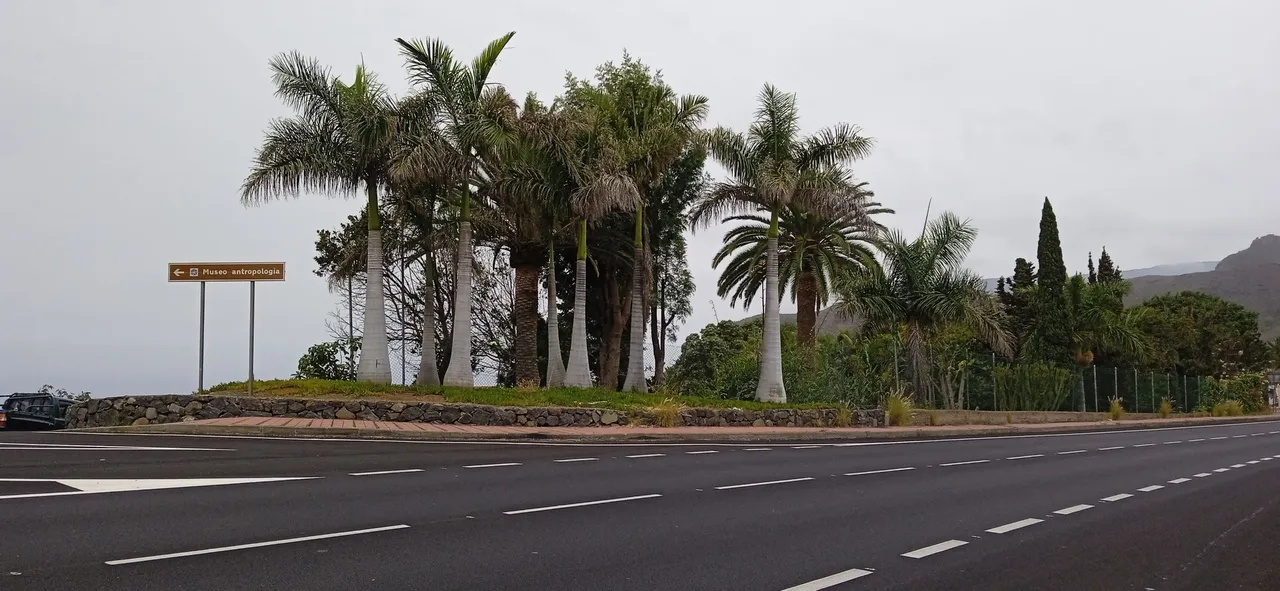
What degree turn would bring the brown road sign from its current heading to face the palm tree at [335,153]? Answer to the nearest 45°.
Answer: approximately 135° to its left

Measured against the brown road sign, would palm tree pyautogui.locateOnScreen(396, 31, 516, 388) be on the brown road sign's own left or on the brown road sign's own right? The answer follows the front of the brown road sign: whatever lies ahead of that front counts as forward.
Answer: on the brown road sign's own left

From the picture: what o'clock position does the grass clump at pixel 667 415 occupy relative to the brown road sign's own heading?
The grass clump is roughly at 9 o'clock from the brown road sign.

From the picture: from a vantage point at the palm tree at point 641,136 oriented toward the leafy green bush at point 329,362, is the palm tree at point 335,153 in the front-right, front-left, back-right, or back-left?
front-left

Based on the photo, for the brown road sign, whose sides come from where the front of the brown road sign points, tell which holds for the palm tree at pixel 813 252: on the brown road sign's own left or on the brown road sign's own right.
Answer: on the brown road sign's own left

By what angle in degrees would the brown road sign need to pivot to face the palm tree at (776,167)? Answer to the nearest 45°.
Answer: approximately 90° to its left

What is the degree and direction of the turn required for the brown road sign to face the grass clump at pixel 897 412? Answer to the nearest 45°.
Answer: approximately 90° to its left

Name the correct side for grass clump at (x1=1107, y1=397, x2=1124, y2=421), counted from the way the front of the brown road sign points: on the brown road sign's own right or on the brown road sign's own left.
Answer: on the brown road sign's own left

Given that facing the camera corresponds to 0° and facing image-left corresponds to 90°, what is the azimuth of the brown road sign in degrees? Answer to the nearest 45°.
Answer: approximately 0°

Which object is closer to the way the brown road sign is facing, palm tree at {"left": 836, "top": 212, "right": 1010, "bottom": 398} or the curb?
the curb
